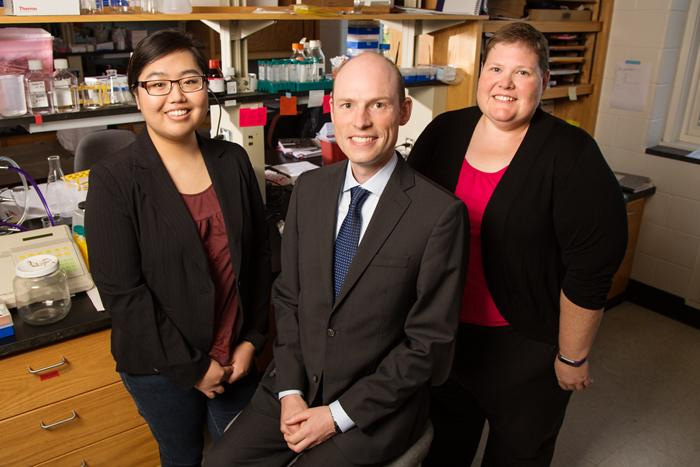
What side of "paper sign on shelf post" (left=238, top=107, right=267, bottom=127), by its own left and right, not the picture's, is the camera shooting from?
front

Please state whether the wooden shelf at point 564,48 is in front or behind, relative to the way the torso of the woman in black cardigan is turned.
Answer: behind

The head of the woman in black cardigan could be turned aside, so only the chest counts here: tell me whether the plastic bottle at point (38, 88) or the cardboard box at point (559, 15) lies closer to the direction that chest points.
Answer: the plastic bottle

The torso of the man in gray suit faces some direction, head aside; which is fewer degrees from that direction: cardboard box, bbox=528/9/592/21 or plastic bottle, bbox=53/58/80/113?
the plastic bottle

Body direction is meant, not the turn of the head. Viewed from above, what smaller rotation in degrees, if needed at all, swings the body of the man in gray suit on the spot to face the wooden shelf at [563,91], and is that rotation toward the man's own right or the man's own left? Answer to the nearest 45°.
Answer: approximately 180°

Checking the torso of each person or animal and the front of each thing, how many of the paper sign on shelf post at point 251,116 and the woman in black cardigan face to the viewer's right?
0

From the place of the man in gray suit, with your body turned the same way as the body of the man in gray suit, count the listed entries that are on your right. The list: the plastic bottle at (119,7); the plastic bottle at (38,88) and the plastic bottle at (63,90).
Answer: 3

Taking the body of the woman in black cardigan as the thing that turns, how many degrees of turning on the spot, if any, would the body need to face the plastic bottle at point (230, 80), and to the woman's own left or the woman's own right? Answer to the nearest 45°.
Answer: approximately 90° to the woman's own right

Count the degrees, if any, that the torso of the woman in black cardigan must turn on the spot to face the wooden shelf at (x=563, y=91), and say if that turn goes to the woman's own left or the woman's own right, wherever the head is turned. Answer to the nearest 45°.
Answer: approximately 135° to the woman's own right

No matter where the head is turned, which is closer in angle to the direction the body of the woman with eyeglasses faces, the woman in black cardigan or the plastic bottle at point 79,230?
the woman in black cardigan
